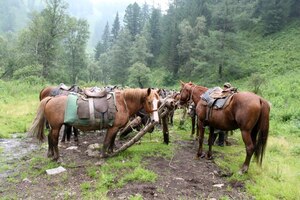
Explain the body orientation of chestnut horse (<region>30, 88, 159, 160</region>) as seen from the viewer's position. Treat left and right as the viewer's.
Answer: facing to the right of the viewer

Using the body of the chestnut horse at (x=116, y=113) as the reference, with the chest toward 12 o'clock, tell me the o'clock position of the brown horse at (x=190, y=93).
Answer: The brown horse is roughly at 11 o'clock from the chestnut horse.

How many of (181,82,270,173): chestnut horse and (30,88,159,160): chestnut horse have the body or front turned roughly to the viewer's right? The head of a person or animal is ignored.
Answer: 1

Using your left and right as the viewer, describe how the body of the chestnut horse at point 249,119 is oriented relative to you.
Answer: facing away from the viewer and to the left of the viewer
